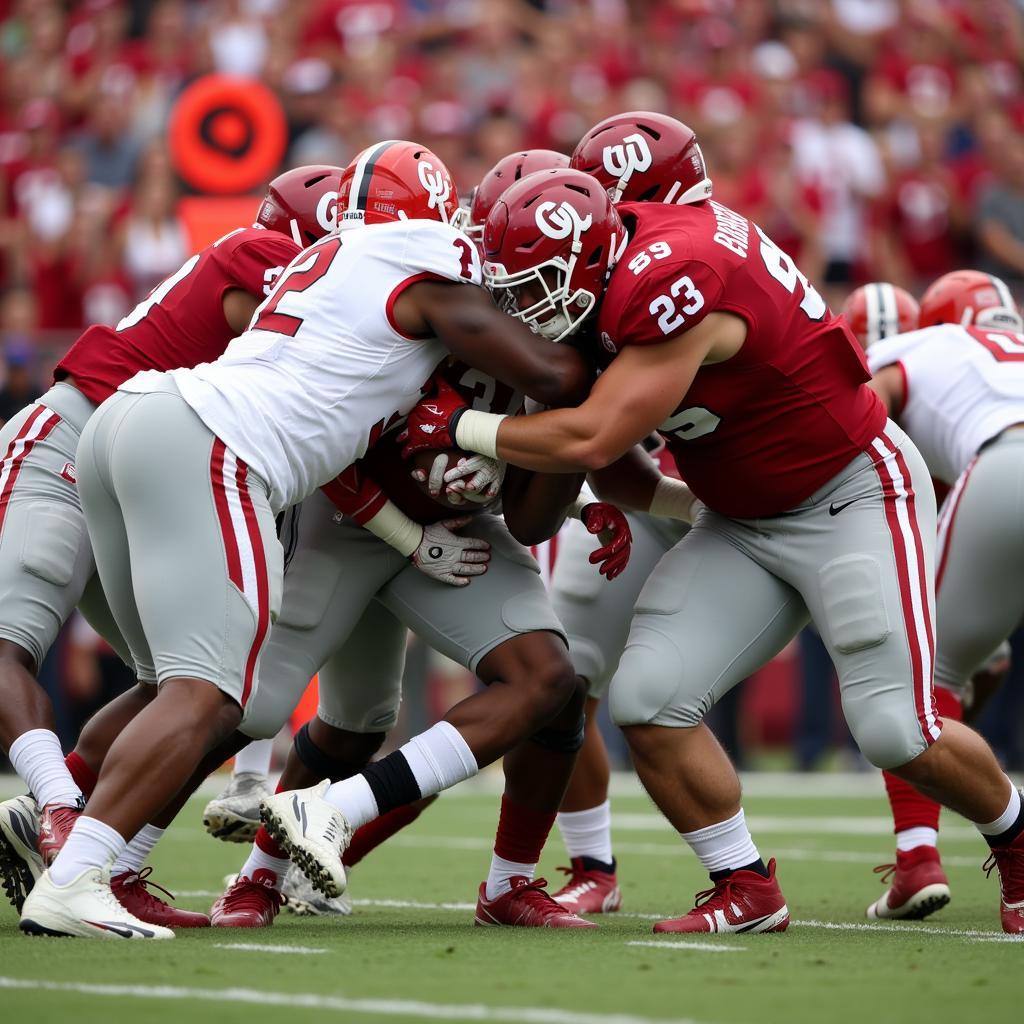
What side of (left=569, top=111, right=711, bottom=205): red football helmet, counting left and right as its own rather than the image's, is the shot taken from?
left

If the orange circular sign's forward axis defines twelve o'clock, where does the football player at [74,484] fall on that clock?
The football player is roughly at 12 o'clock from the orange circular sign.

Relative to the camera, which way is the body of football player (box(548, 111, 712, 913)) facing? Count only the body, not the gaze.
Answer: to the viewer's left

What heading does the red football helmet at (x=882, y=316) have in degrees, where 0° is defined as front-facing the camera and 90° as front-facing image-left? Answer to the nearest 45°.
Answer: approximately 180°

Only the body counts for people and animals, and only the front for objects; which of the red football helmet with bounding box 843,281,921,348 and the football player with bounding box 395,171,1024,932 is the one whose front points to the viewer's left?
the football player

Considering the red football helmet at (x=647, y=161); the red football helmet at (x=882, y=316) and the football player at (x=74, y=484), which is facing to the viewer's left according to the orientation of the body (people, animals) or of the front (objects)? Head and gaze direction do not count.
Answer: the red football helmet at (x=647, y=161)

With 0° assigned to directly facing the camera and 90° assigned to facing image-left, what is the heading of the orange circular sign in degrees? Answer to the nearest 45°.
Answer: approximately 0°

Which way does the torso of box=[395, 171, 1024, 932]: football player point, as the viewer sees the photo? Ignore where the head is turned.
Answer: to the viewer's left

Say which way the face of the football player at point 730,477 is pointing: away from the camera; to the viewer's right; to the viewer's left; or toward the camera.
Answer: to the viewer's left

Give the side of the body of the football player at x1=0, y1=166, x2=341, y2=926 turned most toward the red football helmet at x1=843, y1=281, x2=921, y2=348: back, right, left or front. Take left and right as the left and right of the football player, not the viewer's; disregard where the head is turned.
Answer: front

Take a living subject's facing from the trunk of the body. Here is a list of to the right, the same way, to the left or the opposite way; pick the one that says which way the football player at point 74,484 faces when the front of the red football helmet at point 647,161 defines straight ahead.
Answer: the opposite way

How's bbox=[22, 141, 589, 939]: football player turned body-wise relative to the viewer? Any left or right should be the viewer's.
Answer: facing away from the viewer and to the right of the viewer

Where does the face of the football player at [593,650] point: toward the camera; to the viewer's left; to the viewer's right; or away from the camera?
to the viewer's left
